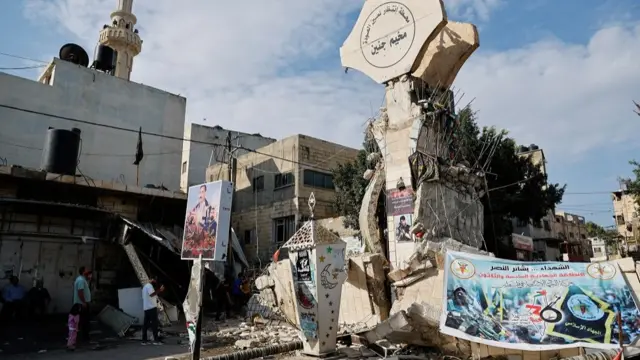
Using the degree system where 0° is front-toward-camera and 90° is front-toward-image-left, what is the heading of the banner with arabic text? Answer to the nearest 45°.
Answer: approximately 0°

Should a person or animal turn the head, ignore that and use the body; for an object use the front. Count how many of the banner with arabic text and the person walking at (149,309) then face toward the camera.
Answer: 1

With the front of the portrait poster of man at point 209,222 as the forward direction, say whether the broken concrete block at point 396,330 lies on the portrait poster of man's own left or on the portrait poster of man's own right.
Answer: on the portrait poster of man's own left

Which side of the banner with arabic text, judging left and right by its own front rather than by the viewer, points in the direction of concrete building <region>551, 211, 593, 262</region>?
back

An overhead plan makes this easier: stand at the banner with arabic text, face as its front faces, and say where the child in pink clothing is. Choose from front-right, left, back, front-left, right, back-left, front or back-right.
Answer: right

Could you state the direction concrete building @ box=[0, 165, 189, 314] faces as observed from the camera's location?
facing the viewer and to the right of the viewer

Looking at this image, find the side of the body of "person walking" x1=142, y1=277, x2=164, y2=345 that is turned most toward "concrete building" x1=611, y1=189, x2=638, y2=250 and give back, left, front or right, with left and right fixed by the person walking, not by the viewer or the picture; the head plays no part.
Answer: front

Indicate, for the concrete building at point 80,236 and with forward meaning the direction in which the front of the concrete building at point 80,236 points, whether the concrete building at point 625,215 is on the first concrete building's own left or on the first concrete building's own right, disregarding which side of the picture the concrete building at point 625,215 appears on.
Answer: on the first concrete building's own left

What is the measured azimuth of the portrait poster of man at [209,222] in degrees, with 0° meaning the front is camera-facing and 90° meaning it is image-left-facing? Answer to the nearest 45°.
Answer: approximately 45°

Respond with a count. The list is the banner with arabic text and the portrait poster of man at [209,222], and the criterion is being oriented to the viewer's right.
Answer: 0
